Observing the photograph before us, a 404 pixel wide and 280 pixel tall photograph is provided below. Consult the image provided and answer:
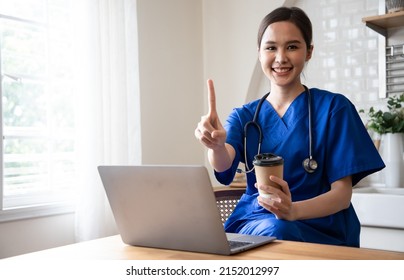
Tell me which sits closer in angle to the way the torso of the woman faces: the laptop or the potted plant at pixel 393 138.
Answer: the laptop

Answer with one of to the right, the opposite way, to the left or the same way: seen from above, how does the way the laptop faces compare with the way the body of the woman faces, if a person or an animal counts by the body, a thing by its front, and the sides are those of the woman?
the opposite way

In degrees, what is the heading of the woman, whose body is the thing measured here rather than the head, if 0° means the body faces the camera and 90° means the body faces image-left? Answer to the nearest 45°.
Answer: approximately 45°

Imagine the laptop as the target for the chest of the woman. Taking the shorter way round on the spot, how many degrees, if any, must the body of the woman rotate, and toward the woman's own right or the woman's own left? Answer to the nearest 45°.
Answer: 0° — they already face it

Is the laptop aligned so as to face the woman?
yes

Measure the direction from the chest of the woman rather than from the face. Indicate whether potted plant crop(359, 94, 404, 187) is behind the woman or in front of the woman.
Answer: behind

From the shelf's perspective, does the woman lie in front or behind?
in front

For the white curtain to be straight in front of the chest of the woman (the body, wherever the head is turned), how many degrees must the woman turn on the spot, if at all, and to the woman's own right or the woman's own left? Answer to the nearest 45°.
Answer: approximately 90° to the woman's own right

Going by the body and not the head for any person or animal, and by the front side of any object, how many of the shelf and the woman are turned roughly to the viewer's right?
0

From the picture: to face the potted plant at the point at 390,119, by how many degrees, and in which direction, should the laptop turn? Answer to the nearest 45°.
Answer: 0° — it already faces it

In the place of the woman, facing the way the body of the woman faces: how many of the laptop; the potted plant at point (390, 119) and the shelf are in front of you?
1

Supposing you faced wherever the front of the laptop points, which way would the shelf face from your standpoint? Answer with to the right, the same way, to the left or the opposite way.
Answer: the opposite way

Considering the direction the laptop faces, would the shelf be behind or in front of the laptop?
in front
